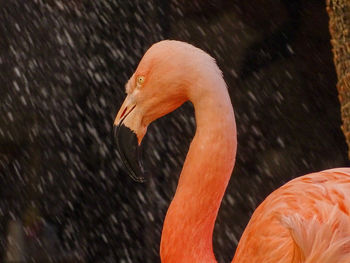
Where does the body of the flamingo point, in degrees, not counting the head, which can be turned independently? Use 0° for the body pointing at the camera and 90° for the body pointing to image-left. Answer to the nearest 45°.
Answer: approximately 90°
